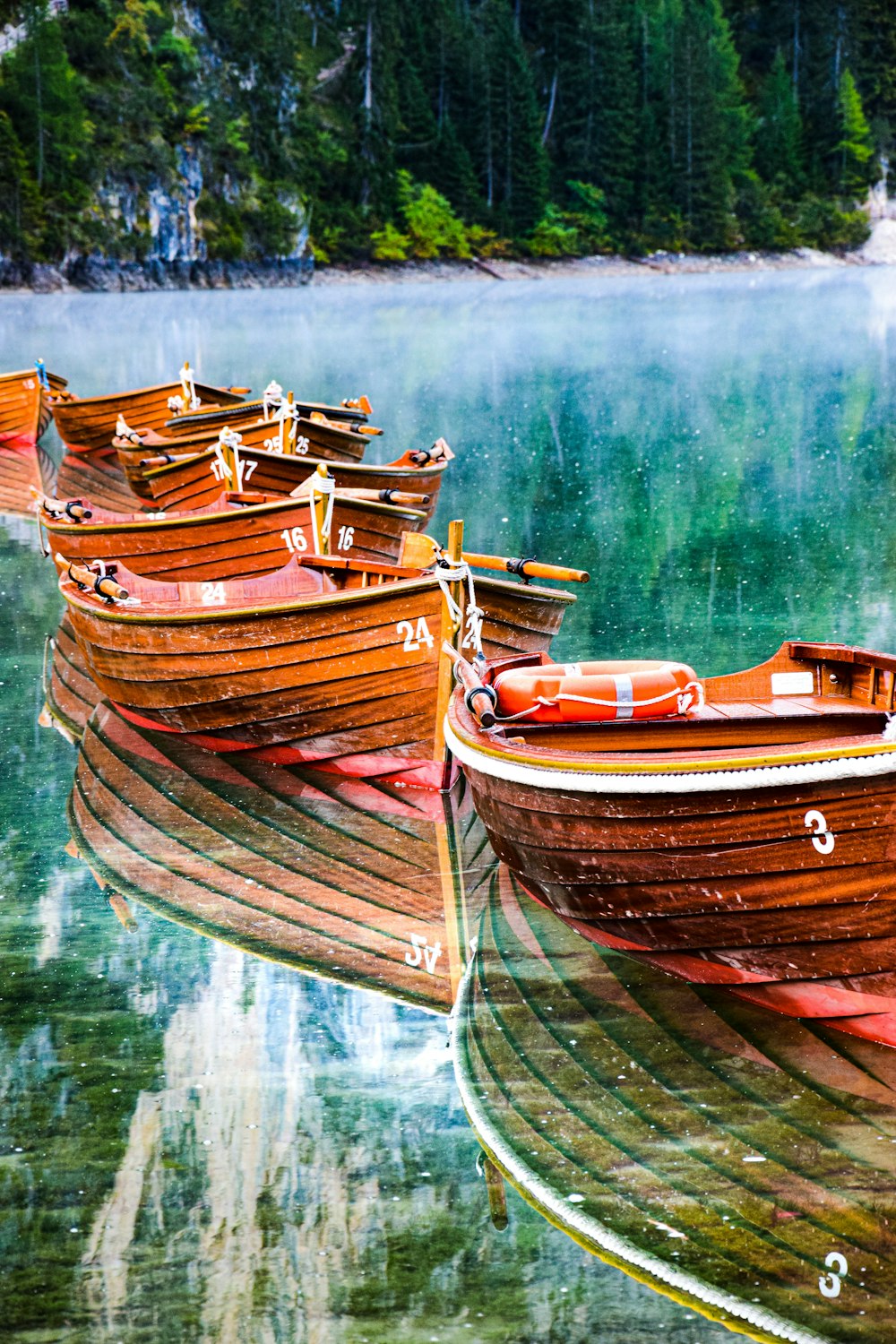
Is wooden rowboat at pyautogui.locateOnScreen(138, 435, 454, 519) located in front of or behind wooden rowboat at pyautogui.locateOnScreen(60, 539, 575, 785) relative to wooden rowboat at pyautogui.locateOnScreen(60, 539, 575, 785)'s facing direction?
behind

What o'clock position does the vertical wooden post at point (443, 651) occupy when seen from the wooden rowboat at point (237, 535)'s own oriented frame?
The vertical wooden post is roughly at 1 o'clock from the wooden rowboat.
